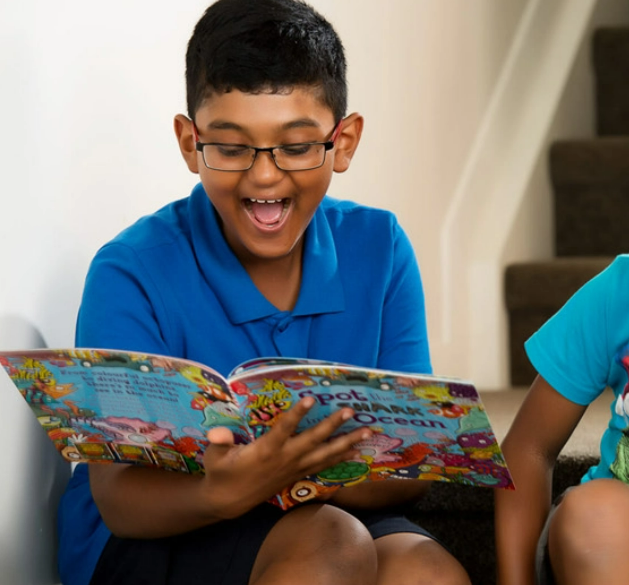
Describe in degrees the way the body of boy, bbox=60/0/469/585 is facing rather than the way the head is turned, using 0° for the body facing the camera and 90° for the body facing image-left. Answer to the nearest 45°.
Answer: approximately 315°
